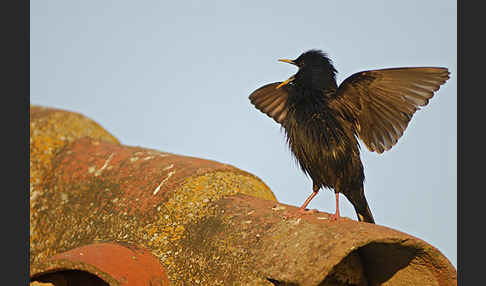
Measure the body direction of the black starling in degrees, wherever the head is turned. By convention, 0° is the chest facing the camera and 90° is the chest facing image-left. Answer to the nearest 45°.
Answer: approximately 45°
